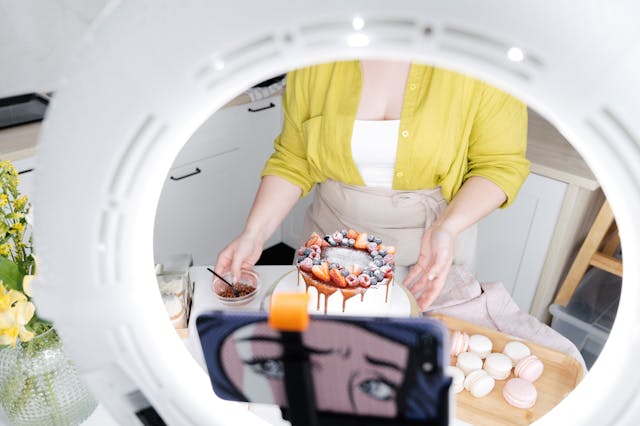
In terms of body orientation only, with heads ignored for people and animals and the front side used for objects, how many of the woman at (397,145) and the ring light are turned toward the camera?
1

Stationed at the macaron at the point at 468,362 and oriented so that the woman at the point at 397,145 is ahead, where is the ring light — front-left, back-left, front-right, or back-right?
back-left

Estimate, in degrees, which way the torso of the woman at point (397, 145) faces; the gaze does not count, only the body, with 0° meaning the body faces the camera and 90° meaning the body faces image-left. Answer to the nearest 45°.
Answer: approximately 0°

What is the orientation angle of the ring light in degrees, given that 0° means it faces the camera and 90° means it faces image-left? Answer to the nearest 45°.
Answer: approximately 180°

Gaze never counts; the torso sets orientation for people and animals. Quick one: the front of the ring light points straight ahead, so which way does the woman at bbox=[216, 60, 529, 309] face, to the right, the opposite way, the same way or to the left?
the opposite way
